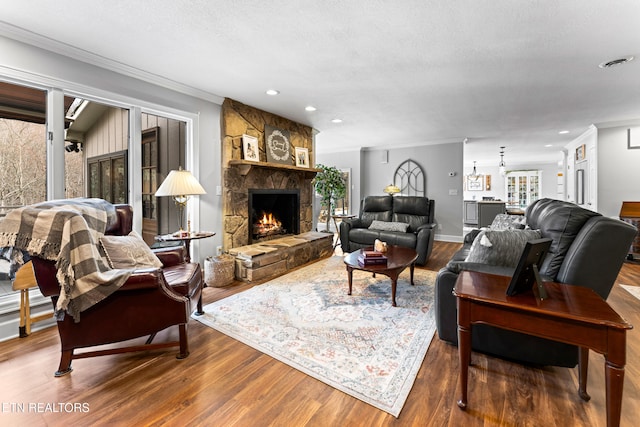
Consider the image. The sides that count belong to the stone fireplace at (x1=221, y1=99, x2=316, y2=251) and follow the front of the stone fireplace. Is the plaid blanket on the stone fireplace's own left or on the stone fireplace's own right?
on the stone fireplace's own right

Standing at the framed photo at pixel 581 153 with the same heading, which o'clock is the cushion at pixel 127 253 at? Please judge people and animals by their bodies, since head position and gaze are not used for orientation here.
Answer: The cushion is roughly at 11 o'clock from the framed photo.

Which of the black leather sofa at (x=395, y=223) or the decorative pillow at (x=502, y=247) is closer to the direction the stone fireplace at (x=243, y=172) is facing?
the decorative pillow

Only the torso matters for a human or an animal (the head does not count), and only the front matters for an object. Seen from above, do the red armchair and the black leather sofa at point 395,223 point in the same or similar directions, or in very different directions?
very different directions

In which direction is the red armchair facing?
to the viewer's right

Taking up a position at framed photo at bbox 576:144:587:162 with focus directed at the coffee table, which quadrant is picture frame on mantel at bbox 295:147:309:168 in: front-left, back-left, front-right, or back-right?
front-right

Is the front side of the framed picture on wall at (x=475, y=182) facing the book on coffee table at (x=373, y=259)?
yes

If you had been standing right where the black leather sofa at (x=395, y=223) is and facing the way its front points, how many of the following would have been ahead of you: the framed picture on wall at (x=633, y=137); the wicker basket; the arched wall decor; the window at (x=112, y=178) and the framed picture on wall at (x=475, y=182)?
2

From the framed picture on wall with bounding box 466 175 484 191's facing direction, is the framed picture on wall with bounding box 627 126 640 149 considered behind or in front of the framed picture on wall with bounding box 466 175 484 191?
in front

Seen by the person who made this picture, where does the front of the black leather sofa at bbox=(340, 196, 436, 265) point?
facing the viewer and to the left of the viewer

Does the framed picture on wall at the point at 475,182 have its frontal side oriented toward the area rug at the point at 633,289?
yes

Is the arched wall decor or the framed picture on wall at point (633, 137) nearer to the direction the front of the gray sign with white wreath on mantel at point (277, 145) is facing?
the framed picture on wall

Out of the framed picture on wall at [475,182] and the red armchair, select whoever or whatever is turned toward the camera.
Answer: the framed picture on wall

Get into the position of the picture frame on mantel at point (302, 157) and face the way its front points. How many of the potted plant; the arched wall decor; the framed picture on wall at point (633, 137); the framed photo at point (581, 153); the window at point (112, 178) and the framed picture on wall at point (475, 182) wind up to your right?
1

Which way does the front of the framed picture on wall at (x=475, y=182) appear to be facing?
toward the camera

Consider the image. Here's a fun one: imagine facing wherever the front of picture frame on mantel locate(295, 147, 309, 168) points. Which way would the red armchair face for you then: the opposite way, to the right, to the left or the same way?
to the left

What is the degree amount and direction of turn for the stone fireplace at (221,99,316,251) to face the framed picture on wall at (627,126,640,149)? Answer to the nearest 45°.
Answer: approximately 45° to its left
